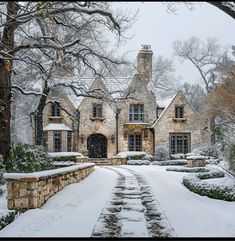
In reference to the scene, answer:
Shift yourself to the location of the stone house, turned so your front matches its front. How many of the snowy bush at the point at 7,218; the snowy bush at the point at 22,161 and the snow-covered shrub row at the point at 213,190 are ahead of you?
3

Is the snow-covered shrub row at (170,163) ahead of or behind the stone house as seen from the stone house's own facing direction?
ahead

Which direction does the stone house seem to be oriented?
toward the camera

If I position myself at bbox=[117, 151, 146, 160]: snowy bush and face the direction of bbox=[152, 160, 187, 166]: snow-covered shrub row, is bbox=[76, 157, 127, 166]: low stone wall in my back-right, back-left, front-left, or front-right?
back-right

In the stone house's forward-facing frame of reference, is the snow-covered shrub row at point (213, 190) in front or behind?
in front

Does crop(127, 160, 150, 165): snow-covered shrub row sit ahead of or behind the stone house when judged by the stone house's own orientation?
ahead

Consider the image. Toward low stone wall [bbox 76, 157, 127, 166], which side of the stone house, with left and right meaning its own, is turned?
front

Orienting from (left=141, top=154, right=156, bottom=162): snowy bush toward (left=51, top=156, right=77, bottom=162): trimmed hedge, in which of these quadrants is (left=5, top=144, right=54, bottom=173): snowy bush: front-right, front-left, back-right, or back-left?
front-left
